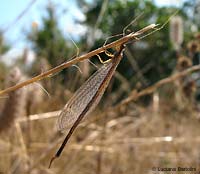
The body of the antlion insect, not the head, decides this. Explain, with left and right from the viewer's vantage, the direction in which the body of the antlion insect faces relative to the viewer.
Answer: facing to the right of the viewer
